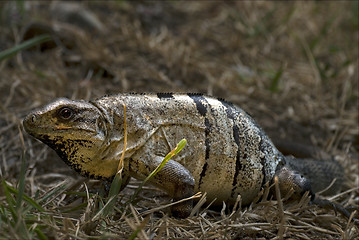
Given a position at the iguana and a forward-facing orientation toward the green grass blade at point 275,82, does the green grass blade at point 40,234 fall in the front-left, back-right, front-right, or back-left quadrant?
back-left

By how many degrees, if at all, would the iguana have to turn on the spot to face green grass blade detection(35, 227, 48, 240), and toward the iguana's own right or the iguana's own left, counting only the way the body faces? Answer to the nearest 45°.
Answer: approximately 45° to the iguana's own left

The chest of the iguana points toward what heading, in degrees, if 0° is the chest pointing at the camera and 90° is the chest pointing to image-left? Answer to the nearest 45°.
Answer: approximately 90°

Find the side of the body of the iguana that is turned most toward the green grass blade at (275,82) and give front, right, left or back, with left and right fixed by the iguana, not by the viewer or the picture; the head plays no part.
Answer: right
